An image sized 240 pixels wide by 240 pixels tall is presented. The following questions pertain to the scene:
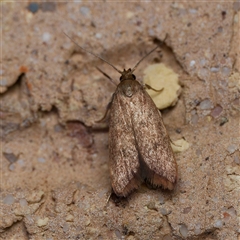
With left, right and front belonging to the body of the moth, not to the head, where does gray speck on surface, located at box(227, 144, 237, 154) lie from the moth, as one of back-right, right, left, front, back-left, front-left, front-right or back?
right

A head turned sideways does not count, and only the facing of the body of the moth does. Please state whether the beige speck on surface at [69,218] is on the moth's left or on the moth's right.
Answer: on the moth's left

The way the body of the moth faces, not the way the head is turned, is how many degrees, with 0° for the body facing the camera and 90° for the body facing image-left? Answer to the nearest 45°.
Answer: approximately 180°

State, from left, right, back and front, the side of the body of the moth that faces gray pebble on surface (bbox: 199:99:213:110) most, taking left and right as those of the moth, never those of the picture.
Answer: right

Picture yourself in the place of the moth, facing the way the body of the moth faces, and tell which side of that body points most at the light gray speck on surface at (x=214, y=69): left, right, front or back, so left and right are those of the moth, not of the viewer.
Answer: right

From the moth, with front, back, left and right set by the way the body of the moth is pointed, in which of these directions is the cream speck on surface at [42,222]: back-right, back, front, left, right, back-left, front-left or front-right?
left

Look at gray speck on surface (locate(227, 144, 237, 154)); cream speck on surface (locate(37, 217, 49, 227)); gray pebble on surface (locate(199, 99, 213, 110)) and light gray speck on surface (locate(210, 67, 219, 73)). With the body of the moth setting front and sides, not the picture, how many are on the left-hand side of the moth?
1

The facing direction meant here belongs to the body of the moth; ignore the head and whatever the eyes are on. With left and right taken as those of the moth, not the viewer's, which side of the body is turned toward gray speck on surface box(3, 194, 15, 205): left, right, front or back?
left

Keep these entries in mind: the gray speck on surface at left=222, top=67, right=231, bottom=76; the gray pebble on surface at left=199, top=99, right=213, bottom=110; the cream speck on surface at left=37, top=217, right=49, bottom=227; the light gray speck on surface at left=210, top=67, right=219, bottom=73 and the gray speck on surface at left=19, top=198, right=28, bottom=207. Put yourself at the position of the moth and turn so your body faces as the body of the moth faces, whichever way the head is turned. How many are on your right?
3

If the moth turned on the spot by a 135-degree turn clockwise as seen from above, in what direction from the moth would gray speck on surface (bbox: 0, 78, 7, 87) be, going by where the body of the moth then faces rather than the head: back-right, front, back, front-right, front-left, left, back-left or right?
back-right
